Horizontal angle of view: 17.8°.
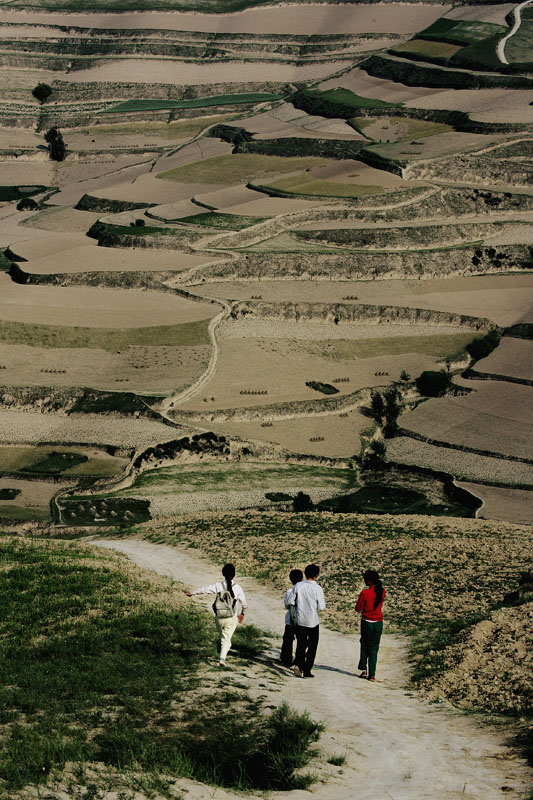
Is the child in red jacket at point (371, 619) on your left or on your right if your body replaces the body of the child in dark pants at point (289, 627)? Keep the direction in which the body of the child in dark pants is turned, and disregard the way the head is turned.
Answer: on your right

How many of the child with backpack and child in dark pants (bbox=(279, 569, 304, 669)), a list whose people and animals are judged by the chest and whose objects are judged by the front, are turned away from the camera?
2

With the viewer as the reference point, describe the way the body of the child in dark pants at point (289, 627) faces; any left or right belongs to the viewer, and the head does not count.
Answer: facing away from the viewer

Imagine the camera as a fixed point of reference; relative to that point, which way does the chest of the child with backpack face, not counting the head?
away from the camera

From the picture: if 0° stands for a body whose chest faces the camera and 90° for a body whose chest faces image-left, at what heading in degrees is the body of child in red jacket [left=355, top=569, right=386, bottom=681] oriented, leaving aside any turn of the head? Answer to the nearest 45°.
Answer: approximately 135°

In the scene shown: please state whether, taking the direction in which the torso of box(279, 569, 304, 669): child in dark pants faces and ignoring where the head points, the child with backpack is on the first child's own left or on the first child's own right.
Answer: on the first child's own left

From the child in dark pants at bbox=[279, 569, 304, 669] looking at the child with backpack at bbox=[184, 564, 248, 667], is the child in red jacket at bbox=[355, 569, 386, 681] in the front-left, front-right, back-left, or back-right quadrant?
back-left

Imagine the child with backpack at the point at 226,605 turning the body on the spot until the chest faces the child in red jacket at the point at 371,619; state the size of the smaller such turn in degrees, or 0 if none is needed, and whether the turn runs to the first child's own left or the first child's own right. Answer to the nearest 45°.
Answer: approximately 90° to the first child's own right

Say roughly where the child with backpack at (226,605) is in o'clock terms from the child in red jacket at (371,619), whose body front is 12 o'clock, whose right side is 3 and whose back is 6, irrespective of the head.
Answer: The child with backpack is roughly at 10 o'clock from the child in red jacket.
